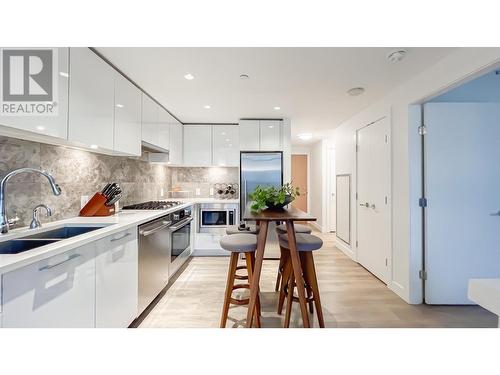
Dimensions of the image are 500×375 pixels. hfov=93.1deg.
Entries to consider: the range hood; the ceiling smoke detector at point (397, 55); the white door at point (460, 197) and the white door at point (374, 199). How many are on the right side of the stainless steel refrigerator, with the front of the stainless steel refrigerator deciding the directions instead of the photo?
1

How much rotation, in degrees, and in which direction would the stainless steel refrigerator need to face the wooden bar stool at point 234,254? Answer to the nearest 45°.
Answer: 0° — it already faces it

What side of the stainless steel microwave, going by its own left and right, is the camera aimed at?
front

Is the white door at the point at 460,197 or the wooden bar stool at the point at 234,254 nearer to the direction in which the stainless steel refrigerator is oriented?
the wooden bar stool

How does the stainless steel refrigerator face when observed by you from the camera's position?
facing the viewer

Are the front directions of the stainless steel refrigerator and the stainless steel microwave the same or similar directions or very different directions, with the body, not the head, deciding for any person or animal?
same or similar directions

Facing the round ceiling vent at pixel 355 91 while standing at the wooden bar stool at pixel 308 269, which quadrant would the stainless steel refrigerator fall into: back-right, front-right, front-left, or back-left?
front-left

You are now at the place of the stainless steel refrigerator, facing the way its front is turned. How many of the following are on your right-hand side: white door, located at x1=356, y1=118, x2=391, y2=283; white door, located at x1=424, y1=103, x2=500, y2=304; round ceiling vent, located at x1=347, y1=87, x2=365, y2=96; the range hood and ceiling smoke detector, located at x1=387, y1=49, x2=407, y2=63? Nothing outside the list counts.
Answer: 1

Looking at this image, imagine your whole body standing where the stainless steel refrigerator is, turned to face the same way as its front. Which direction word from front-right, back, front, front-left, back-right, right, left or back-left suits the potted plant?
front

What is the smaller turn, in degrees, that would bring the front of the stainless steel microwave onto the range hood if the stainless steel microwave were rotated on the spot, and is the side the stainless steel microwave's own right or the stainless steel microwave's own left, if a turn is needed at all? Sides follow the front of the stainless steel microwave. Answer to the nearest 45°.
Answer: approximately 90° to the stainless steel microwave's own right

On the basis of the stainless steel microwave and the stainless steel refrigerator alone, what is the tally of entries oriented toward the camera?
2

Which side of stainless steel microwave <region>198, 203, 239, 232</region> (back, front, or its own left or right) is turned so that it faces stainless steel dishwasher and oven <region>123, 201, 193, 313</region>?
front
